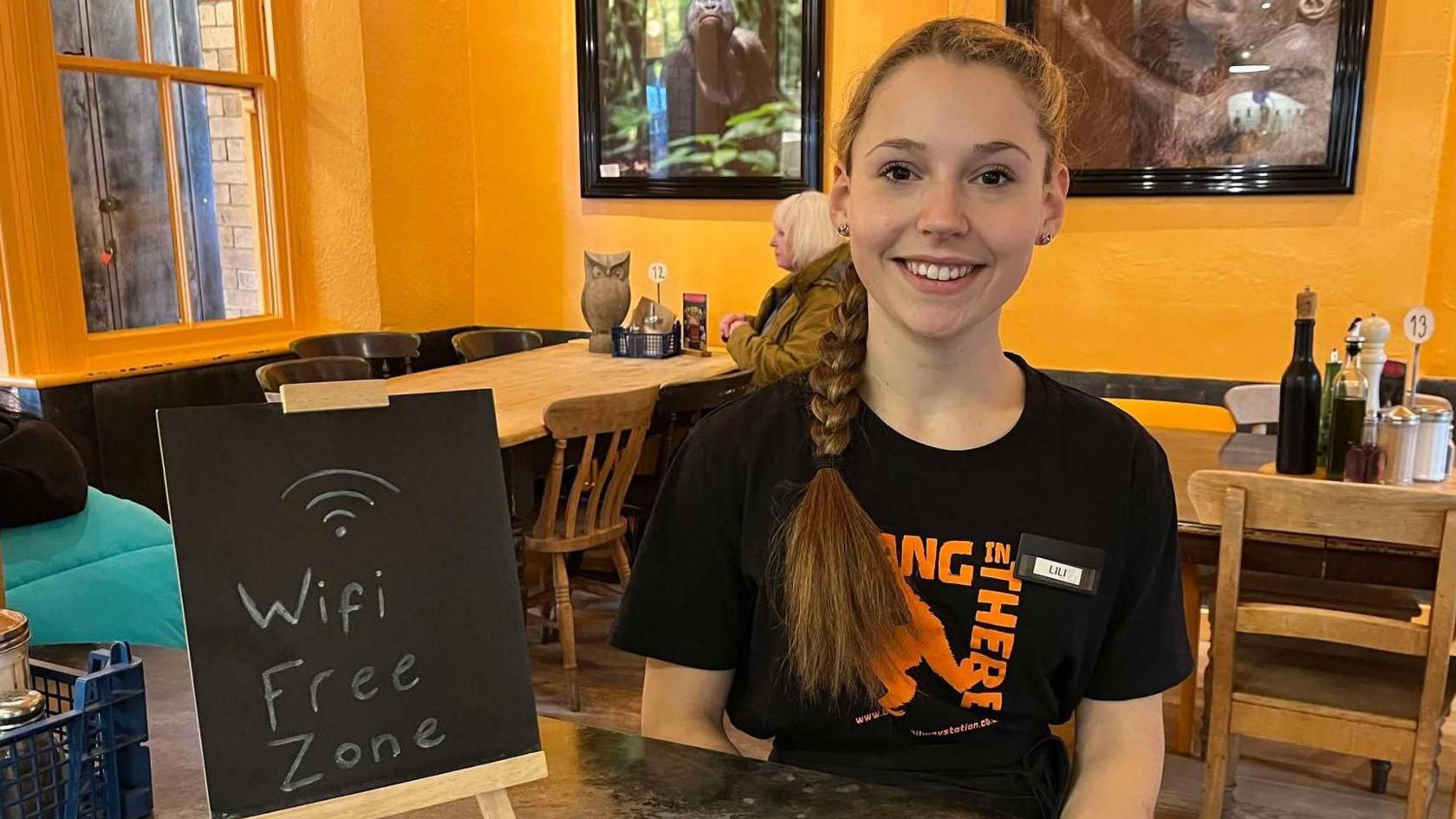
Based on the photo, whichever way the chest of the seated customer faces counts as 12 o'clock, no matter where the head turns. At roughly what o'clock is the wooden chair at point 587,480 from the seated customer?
The wooden chair is roughly at 11 o'clock from the seated customer.

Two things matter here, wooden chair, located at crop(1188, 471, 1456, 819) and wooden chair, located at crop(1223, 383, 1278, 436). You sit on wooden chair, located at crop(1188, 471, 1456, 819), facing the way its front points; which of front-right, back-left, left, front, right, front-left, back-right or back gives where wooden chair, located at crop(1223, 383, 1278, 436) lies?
front

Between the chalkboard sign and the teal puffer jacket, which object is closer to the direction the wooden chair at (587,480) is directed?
the teal puffer jacket

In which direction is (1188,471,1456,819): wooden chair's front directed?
away from the camera

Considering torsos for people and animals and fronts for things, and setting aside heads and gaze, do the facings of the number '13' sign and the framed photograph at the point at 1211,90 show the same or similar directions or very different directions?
same or similar directions

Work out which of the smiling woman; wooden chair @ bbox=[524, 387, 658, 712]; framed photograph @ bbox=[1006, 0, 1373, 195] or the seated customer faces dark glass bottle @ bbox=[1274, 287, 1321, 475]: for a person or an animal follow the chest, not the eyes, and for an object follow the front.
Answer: the framed photograph

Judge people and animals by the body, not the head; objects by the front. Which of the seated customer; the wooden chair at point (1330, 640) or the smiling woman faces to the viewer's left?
the seated customer

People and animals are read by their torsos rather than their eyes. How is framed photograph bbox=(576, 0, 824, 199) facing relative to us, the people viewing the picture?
facing the viewer

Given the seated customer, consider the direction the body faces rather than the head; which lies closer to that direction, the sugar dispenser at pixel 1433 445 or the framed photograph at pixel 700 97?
the framed photograph

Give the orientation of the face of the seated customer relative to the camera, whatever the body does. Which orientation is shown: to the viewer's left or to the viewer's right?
to the viewer's left

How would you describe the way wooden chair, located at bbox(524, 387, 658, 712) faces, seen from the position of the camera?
facing away from the viewer and to the left of the viewer

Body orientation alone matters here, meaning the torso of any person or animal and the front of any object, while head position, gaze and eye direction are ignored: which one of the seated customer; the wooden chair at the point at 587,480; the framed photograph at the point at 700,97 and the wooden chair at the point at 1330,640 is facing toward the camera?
the framed photograph

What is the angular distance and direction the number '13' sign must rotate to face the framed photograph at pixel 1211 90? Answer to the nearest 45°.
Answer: approximately 135° to its right

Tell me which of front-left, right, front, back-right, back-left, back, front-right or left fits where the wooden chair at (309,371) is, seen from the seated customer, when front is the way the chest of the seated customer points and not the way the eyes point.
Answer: front

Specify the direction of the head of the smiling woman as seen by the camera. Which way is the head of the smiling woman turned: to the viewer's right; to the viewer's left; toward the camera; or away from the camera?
toward the camera

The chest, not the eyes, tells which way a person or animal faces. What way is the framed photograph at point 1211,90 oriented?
toward the camera
